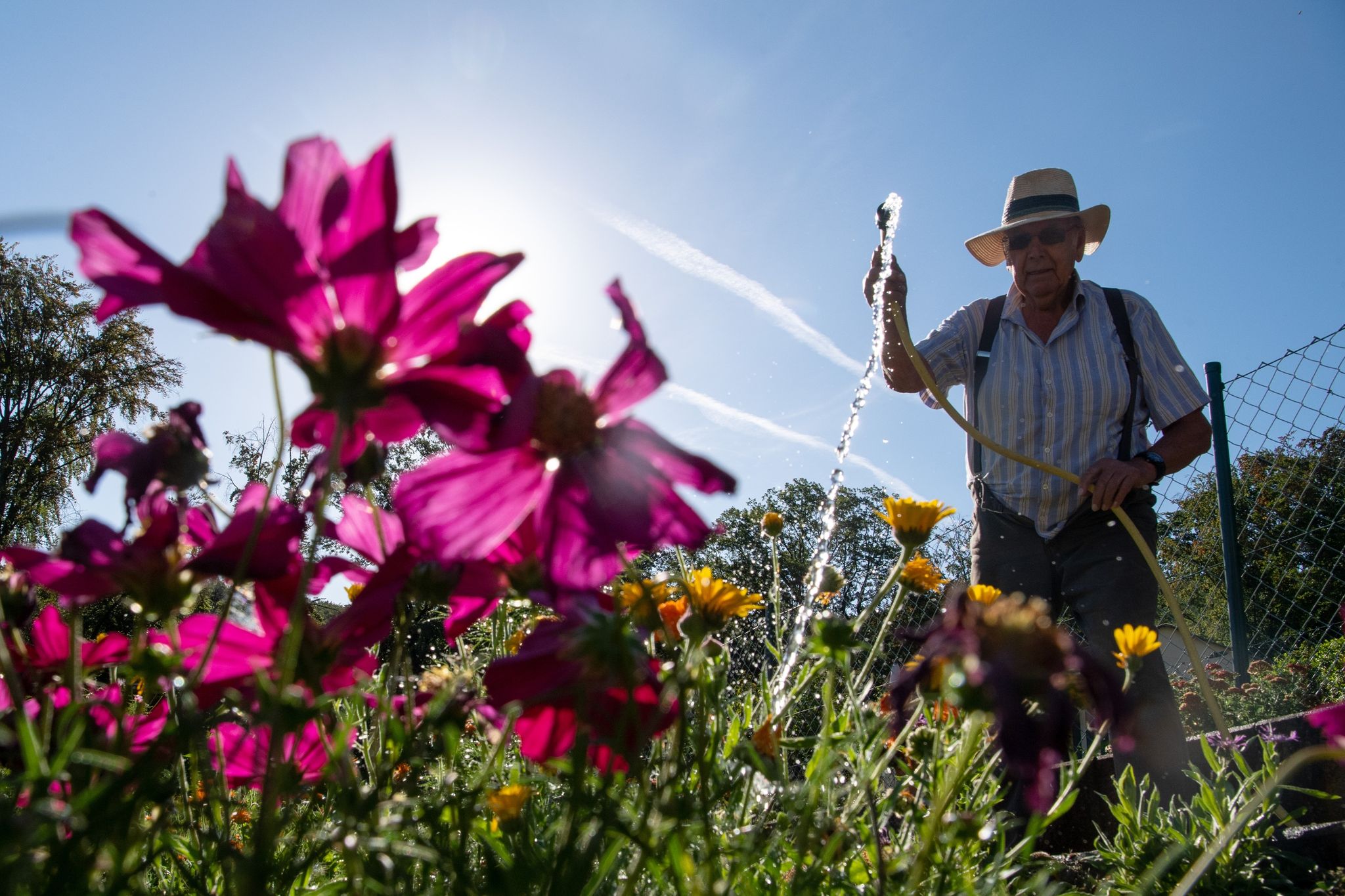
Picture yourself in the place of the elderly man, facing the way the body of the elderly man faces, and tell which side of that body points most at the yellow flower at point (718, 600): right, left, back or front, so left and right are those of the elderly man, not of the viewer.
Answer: front

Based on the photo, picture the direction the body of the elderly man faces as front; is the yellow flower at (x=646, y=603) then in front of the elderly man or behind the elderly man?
in front

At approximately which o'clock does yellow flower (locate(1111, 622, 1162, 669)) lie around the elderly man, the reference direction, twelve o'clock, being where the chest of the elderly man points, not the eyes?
The yellow flower is roughly at 12 o'clock from the elderly man.

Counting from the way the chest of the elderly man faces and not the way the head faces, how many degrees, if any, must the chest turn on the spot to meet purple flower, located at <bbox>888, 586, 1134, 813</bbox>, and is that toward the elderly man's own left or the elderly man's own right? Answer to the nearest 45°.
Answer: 0° — they already face it

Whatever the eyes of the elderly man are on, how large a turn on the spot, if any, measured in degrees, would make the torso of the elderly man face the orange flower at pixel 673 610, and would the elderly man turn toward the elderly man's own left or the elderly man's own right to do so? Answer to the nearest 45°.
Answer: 0° — they already face it

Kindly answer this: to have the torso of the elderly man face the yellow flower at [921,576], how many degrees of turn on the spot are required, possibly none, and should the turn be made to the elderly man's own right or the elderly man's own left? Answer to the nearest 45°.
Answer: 0° — they already face it

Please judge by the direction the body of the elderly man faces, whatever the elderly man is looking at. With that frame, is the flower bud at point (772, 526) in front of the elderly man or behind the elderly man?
in front

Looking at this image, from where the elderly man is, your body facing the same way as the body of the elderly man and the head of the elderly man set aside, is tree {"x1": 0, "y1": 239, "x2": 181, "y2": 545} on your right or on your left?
on your right

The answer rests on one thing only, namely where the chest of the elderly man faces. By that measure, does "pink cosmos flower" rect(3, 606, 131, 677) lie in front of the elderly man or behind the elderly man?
in front

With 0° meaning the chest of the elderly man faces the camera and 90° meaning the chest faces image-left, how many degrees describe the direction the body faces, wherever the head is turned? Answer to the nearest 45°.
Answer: approximately 0°
